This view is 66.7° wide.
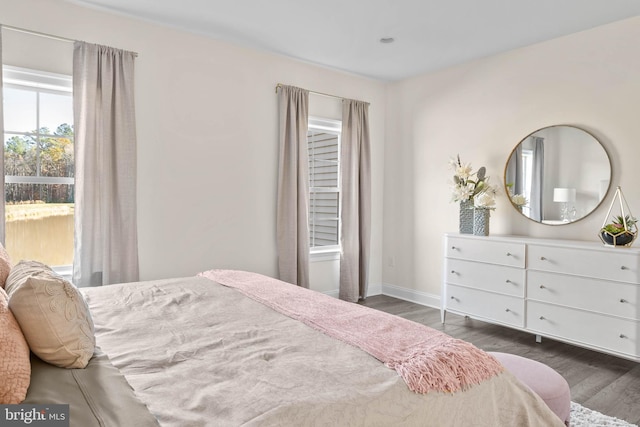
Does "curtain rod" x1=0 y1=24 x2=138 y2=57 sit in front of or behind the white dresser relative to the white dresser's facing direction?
in front

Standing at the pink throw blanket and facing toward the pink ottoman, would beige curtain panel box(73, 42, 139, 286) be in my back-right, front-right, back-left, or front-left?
back-left

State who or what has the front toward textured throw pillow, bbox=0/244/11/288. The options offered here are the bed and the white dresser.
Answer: the white dresser

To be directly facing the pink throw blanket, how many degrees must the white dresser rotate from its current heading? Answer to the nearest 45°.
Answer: approximately 45° to its left

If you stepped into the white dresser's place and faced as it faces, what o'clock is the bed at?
The bed is roughly at 11 o'clock from the white dresser.

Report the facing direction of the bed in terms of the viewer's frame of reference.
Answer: facing away from the viewer and to the right of the viewer

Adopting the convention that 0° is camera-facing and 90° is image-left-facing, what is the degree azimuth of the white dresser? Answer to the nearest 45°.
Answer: approximately 45°

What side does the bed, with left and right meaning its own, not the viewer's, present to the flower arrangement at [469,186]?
front

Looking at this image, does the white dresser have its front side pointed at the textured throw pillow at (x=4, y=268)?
yes

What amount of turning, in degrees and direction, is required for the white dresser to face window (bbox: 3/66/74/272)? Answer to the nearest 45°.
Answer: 0° — it already faces it
